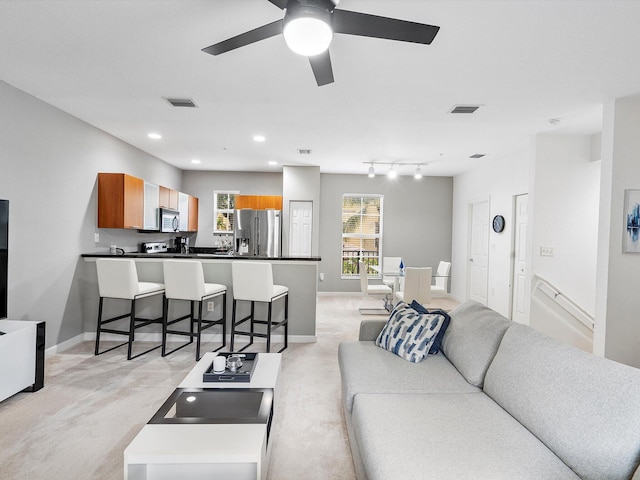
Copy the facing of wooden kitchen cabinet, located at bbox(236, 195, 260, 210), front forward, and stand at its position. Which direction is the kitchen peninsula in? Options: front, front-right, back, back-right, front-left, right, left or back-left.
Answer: front

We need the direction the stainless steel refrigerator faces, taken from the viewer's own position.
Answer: facing the viewer

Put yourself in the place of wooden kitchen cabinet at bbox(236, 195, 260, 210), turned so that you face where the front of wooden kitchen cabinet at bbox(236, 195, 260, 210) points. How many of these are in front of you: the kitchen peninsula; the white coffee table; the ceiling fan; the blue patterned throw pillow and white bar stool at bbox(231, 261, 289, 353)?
5

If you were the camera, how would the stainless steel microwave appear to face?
facing the viewer and to the right of the viewer

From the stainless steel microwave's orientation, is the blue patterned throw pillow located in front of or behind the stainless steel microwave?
in front

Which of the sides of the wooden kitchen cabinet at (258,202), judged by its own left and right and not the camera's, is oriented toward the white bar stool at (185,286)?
front

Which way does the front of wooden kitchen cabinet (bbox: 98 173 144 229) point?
to the viewer's right

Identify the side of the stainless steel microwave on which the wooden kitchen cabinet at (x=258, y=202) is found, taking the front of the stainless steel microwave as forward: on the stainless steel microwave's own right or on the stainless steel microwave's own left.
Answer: on the stainless steel microwave's own left

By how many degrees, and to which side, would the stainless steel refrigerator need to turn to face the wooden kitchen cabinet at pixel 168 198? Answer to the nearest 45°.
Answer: approximately 90° to its right

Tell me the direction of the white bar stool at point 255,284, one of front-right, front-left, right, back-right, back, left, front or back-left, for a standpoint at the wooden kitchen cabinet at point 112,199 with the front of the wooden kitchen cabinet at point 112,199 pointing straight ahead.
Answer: front-right

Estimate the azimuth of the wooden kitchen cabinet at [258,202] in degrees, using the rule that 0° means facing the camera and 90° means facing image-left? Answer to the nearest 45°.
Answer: approximately 0°

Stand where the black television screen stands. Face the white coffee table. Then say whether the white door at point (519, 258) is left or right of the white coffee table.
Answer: left

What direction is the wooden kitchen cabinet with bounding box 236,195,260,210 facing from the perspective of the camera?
toward the camera

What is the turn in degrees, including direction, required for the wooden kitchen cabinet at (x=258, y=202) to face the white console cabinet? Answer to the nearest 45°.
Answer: approximately 45° to its right
